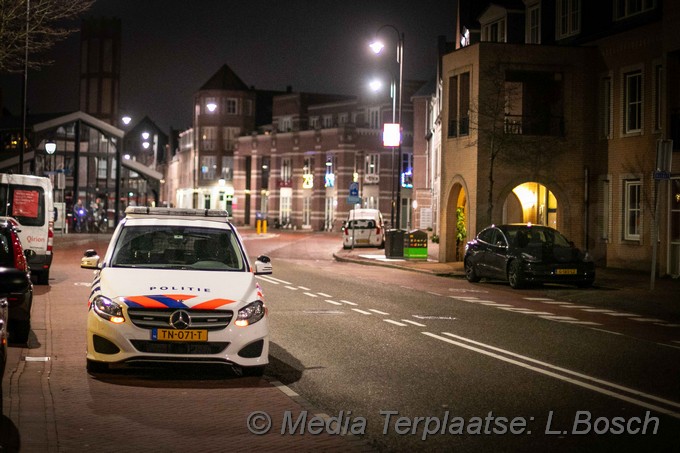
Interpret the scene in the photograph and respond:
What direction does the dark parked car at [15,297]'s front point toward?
away from the camera

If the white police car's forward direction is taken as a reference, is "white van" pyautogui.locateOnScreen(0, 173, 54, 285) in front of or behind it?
behind

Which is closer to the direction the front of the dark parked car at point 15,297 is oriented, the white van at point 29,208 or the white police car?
the white van

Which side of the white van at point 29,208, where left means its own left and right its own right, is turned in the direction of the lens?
back

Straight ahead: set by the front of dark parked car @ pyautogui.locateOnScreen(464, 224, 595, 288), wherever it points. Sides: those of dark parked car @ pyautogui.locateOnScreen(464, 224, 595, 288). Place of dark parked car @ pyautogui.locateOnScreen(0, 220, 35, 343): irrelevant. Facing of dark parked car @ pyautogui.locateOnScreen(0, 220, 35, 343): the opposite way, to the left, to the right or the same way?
the opposite way

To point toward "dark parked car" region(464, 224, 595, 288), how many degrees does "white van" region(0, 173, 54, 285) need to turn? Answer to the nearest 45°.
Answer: approximately 90° to its right

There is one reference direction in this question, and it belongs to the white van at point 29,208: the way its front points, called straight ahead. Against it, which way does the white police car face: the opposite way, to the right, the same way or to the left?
the opposite way

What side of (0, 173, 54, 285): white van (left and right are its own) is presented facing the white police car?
back

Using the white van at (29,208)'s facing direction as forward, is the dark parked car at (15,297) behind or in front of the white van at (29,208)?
behind
